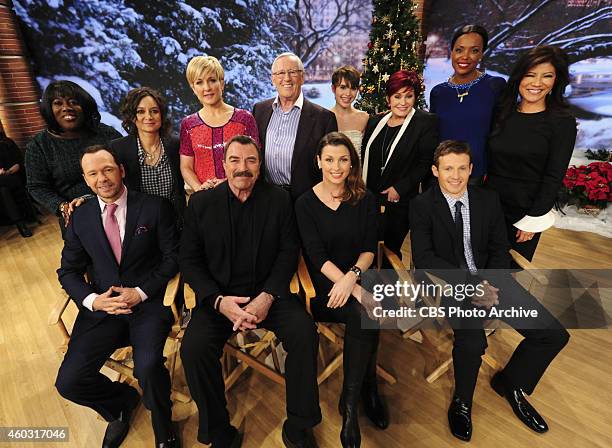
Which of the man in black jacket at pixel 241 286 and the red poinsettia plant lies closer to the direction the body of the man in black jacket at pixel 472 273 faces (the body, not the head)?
the man in black jacket

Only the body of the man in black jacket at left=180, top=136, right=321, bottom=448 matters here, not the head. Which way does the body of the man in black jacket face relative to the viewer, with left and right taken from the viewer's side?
facing the viewer

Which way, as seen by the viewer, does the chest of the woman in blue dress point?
toward the camera

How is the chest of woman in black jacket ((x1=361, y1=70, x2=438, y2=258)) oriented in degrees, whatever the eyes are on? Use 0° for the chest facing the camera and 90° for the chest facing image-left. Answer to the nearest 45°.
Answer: approximately 45°

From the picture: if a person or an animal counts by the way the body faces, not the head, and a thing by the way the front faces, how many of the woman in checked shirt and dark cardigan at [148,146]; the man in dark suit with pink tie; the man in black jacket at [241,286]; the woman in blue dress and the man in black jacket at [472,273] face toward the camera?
5

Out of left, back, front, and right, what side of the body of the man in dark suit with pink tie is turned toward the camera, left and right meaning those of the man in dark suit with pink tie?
front

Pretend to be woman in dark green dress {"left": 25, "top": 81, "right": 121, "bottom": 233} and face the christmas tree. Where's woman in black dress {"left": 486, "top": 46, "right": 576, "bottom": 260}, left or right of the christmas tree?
right

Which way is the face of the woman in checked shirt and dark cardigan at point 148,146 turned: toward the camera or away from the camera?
toward the camera

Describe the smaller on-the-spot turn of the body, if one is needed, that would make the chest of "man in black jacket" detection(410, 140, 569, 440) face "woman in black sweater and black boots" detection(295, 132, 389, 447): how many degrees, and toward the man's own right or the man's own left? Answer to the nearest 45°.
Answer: approximately 45° to the man's own right
